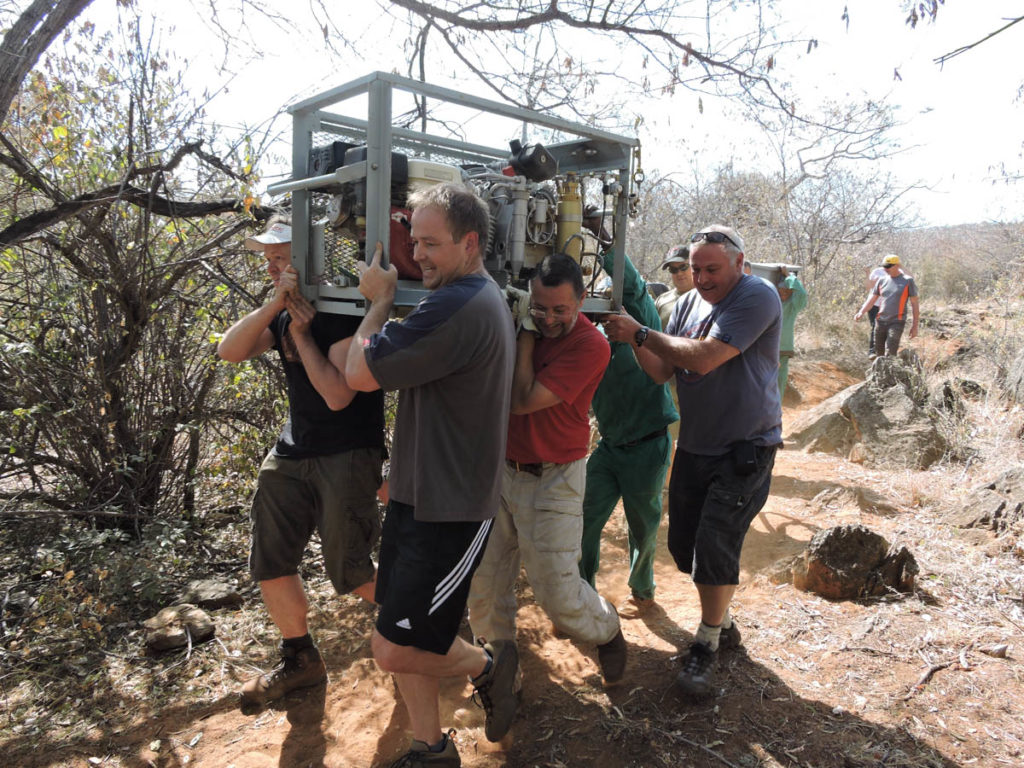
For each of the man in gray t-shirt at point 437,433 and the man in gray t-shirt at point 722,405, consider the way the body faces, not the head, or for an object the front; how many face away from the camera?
0

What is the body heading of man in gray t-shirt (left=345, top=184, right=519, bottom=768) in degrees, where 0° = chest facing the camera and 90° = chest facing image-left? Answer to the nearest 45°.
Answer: approximately 90°

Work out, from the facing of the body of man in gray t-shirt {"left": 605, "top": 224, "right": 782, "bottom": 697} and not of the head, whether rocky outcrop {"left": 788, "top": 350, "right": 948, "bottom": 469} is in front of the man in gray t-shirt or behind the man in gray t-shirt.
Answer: behind

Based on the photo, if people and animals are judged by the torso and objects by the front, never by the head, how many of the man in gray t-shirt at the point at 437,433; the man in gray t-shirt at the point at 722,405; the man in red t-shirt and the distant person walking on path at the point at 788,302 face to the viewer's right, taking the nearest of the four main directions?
0

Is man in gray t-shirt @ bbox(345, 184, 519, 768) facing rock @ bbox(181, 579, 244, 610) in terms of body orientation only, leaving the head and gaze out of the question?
no

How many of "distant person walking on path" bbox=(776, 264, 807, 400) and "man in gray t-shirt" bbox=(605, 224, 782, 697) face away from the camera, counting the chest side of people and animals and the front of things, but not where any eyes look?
0

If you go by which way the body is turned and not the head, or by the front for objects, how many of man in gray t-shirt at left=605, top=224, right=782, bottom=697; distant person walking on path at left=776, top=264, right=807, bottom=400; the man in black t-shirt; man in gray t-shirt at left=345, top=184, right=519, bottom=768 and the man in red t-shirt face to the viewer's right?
0

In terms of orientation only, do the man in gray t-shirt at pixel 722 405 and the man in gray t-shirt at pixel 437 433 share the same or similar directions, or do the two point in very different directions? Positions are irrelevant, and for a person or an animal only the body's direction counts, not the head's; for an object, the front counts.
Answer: same or similar directions

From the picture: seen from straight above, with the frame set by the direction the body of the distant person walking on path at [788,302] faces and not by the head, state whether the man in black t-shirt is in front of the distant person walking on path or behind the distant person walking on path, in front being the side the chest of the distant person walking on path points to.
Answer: in front

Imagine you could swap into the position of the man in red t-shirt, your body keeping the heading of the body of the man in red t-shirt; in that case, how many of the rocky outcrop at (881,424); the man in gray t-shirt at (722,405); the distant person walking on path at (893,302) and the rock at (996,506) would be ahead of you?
0

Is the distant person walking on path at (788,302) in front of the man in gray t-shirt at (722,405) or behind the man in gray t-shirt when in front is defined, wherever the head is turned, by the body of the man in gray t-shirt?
behind

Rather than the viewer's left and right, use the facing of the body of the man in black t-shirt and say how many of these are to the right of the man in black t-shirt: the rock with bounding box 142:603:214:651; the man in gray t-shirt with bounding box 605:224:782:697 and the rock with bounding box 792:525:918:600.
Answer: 1

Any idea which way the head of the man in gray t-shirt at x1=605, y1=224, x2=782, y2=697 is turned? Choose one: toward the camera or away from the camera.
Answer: toward the camera

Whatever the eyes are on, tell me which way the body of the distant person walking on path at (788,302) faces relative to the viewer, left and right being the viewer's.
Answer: facing the viewer and to the left of the viewer

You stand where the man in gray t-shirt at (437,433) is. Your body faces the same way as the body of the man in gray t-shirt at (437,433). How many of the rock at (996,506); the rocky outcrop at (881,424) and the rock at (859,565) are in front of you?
0
